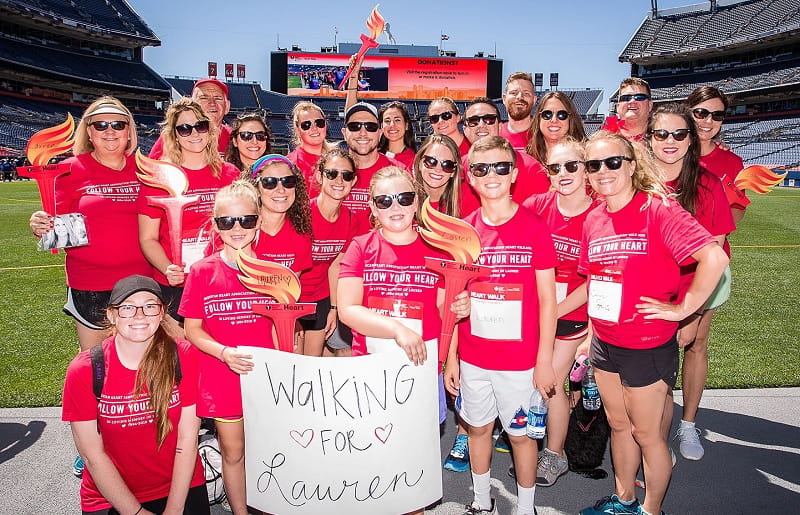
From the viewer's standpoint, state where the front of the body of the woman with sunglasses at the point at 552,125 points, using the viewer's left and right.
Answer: facing the viewer

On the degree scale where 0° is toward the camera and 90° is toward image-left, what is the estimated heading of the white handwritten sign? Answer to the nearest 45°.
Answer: approximately 0°

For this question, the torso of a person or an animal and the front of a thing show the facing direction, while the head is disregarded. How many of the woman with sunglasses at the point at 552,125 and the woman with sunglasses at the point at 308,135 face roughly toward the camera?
2

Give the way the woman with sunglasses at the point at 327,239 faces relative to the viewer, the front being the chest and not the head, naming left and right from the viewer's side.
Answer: facing the viewer

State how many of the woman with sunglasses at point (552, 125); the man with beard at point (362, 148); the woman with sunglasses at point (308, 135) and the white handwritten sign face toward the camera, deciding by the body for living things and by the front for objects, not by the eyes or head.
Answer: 4

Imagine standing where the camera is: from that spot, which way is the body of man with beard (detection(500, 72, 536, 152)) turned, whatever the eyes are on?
toward the camera

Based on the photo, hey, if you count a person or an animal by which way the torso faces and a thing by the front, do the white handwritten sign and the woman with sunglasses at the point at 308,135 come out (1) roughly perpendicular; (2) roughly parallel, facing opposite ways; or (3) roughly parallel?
roughly parallel

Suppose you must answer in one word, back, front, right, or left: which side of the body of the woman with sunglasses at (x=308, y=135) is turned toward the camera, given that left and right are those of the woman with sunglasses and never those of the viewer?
front

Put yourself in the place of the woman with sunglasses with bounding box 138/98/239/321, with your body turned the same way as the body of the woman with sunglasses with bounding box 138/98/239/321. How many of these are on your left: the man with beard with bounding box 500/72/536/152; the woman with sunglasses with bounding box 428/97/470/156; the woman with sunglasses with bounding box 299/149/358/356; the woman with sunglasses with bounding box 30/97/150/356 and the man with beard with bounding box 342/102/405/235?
4

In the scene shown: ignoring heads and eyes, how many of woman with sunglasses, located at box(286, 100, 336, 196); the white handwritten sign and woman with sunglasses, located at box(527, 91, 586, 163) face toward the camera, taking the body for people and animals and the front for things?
3

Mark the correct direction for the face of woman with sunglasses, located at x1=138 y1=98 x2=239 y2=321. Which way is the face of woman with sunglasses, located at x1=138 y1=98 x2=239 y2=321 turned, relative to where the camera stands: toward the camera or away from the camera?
toward the camera

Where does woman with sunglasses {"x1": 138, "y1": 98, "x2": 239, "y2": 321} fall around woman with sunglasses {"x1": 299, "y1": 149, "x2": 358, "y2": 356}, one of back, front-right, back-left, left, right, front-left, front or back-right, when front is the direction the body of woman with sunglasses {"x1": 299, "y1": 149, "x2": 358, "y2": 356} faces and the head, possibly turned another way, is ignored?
right

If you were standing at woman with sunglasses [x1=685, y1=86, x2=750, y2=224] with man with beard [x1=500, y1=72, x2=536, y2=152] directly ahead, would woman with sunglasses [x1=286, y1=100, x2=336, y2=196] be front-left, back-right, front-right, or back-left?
front-left

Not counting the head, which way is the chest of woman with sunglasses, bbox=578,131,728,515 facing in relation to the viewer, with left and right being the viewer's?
facing the viewer and to the left of the viewer
